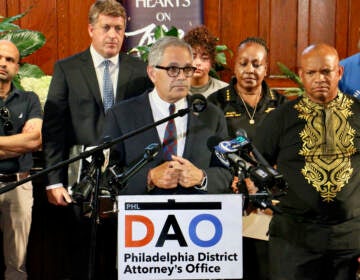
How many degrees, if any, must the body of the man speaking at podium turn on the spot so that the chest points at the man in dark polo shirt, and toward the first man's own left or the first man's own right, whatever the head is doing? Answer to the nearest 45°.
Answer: approximately 135° to the first man's own right

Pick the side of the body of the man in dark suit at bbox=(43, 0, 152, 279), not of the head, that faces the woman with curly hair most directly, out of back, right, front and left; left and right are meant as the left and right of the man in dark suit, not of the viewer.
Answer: left

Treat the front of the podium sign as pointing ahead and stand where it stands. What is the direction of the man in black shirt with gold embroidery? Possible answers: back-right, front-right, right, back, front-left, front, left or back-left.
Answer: back-left

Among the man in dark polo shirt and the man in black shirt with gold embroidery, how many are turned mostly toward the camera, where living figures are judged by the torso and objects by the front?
2

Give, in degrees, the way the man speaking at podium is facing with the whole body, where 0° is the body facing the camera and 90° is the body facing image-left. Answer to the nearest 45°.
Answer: approximately 0°

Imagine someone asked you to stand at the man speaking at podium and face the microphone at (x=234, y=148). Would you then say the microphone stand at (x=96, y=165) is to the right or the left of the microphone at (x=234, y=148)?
right

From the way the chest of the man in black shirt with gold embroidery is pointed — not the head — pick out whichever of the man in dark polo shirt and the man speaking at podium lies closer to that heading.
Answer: the man speaking at podium

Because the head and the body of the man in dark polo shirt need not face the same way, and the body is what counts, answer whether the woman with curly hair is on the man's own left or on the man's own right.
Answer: on the man's own left

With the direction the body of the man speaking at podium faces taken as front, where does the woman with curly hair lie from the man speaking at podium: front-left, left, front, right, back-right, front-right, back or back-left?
back

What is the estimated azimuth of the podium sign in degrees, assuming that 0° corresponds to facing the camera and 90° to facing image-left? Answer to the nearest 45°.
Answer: approximately 0°

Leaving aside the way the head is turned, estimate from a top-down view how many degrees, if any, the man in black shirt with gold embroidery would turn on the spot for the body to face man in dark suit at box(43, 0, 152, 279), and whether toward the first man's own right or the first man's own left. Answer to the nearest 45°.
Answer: approximately 90° to the first man's own right

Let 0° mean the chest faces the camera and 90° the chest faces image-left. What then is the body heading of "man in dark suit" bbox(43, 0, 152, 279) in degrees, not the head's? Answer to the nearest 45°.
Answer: approximately 315°
